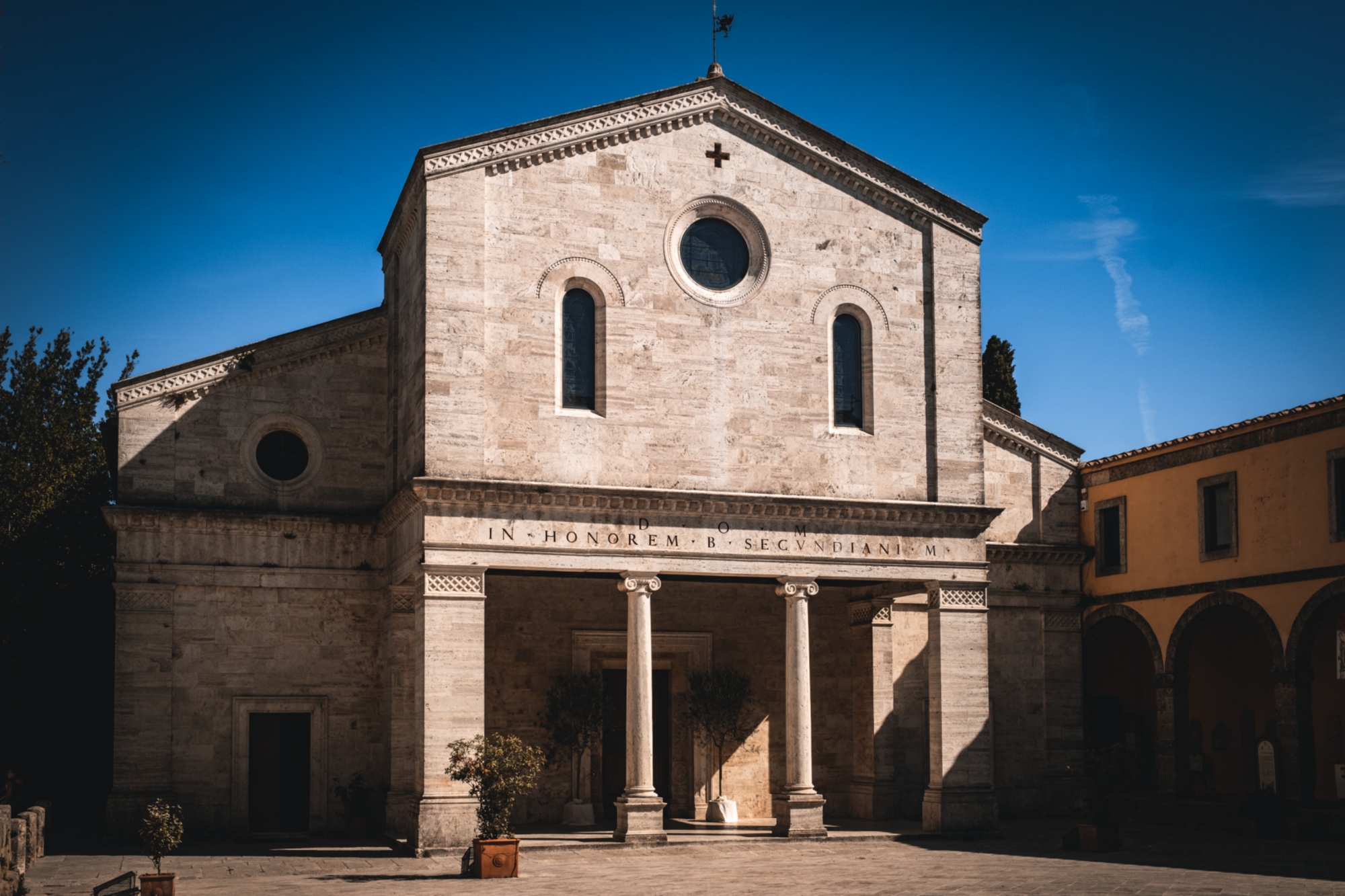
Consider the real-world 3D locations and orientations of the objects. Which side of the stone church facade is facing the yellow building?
left

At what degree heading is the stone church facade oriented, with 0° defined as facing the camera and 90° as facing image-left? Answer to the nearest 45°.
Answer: approximately 0°

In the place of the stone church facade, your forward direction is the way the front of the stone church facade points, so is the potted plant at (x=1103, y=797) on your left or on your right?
on your left

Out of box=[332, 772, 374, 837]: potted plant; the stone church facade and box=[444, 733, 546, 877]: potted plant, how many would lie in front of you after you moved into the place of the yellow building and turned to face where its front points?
3

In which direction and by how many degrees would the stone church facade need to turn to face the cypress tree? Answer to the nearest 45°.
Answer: approximately 135° to its left
